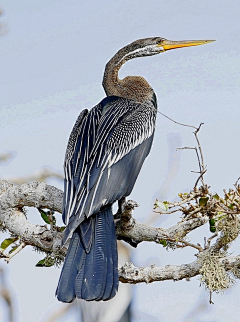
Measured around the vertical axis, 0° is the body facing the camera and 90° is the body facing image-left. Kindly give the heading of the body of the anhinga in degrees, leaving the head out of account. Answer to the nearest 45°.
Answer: approximately 225°
